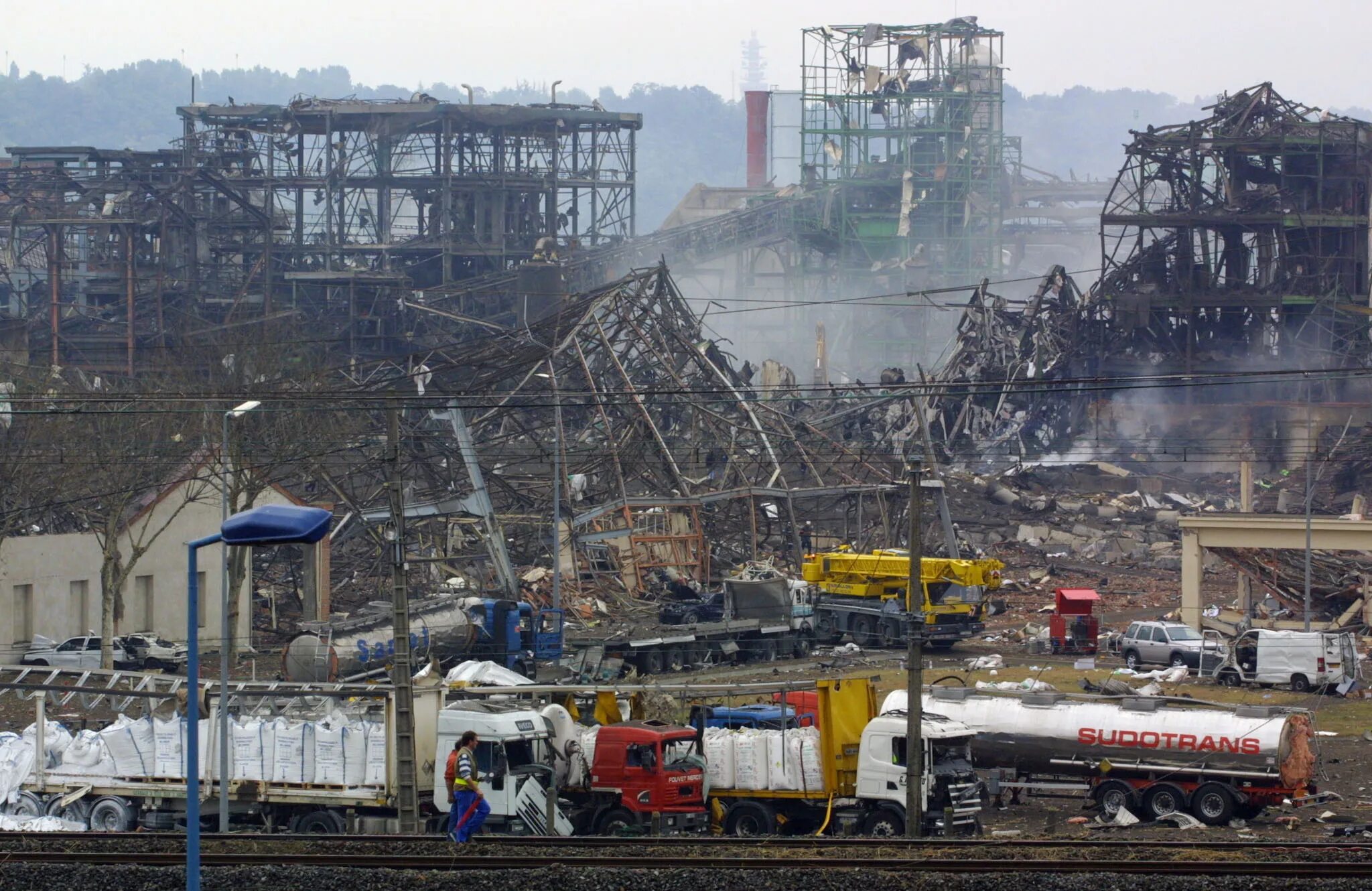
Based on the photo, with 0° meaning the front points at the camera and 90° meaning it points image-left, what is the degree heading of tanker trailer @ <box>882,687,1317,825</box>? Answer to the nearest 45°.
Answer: approximately 135°

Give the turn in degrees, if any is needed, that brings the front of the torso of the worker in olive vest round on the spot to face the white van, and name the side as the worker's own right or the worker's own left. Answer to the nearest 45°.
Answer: approximately 45° to the worker's own left

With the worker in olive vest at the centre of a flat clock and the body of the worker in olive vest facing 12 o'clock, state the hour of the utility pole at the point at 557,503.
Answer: The utility pole is roughly at 9 o'clock from the worker in olive vest.

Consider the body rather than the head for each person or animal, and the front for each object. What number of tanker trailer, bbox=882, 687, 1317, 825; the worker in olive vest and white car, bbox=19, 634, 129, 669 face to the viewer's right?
1

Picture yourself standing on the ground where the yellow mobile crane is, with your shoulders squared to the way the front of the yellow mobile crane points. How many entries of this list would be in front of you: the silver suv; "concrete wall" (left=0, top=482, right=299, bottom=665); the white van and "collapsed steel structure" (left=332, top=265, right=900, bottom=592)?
2

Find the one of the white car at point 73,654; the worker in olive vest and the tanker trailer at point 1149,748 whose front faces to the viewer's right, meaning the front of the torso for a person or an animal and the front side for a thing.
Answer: the worker in olive vest

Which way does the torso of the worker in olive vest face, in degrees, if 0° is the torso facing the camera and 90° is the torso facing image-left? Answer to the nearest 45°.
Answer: approximately 270°

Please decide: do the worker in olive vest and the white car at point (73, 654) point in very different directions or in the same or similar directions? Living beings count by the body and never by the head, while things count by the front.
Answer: very different directions

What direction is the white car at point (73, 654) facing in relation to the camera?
to the viewer's left
